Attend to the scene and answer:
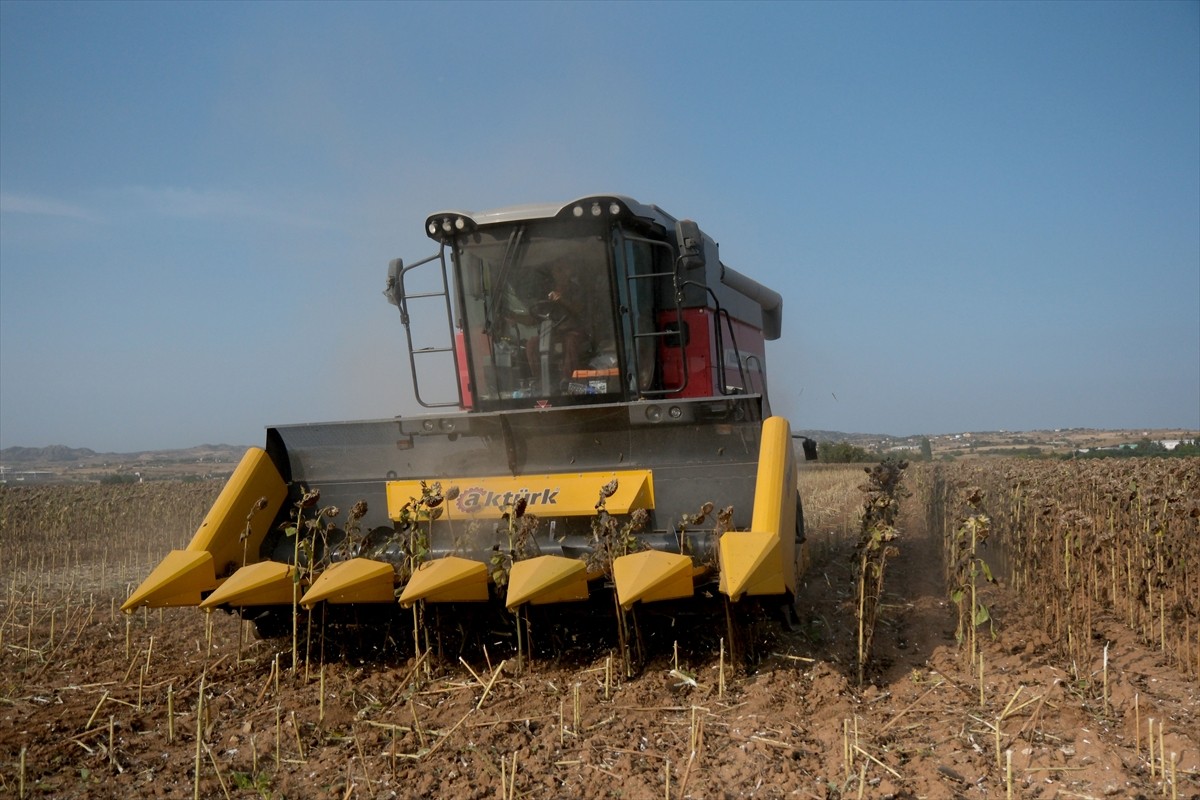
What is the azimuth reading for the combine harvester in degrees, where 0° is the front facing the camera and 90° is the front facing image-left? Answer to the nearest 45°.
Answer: approximately 45°
